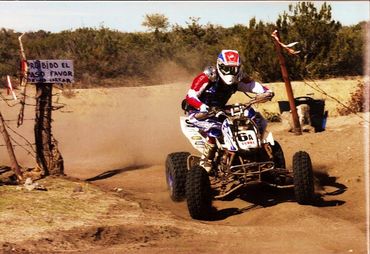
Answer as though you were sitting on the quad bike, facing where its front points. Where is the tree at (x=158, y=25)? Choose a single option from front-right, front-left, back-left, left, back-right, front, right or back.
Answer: back-left

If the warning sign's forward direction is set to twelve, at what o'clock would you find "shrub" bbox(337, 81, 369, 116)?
The shrub is roughly at 8 o'clock from the warning sign.

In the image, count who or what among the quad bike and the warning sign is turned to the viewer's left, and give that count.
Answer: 0

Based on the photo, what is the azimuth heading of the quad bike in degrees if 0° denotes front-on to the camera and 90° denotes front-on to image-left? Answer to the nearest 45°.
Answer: approximately 315°

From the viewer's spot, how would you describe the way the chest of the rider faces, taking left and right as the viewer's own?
facing the viewer and to the right of the viewer

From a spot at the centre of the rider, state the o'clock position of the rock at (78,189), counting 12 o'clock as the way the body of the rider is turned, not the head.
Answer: The rock is roughly at 4 o'clock from the rider.

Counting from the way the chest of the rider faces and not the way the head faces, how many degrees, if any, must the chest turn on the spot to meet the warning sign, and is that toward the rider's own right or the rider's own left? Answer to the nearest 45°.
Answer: approximately 135° to the rider's own right

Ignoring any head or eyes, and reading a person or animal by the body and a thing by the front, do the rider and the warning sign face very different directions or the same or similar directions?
same or similar directions

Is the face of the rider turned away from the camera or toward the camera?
toward the camera

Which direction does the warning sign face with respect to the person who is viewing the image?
facing the viewer

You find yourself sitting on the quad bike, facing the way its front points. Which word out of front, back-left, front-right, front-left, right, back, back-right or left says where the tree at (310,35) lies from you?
back-left

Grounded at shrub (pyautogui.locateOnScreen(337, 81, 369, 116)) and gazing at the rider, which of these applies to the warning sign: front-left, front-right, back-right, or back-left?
front-right
